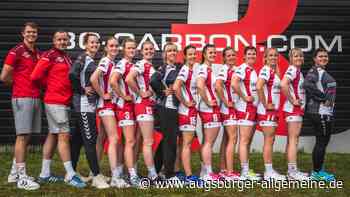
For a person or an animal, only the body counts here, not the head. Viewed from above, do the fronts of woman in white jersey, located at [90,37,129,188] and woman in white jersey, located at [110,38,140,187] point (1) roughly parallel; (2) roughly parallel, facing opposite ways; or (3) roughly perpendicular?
roughly parallel

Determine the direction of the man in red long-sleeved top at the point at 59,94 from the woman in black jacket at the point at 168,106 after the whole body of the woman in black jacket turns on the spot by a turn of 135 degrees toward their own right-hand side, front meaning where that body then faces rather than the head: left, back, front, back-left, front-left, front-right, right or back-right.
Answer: front

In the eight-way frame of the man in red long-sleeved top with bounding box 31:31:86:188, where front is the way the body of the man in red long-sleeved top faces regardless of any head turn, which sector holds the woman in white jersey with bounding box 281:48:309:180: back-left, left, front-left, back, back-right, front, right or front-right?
front-left

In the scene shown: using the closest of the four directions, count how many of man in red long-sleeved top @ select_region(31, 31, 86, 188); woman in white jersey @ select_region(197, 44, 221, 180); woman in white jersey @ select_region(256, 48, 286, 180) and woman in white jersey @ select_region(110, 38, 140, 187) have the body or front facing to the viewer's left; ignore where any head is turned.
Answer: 0

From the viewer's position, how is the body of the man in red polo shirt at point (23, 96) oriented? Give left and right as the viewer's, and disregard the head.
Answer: facing the viewer and to the right of the viewer

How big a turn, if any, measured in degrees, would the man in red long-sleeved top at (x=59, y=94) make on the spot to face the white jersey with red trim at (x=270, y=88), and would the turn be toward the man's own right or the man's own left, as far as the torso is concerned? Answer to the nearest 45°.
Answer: approximately 45° to the man's own left

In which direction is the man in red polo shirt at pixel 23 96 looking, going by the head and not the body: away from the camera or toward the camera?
toward the camera

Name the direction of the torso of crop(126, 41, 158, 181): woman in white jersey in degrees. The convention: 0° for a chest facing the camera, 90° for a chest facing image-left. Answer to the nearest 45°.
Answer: approximately 315°

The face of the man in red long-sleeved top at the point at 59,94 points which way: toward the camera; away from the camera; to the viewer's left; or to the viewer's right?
toward the camera
